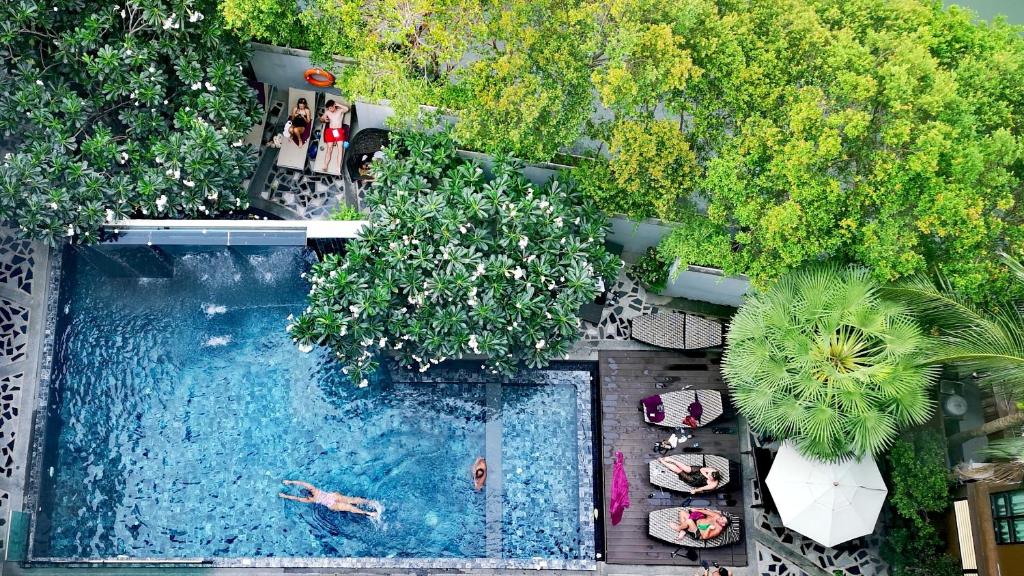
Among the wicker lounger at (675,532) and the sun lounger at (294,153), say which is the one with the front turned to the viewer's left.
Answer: the wicker lounger

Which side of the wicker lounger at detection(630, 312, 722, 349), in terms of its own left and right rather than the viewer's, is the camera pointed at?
left

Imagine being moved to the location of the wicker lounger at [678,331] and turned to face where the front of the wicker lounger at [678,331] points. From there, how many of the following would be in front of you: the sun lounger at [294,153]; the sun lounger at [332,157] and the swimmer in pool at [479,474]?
3

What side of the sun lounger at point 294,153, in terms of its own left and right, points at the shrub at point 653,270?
left

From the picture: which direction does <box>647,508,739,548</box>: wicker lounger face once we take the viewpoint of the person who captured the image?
facing to the left of the viewer

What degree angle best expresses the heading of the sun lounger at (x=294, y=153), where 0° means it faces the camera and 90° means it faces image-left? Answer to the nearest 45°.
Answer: approximately 0°
